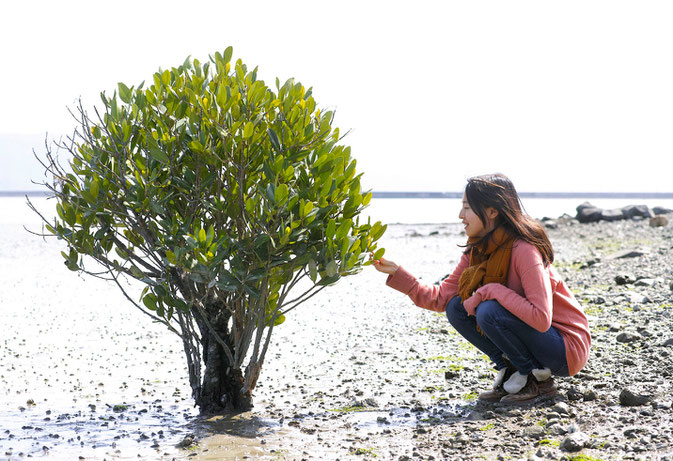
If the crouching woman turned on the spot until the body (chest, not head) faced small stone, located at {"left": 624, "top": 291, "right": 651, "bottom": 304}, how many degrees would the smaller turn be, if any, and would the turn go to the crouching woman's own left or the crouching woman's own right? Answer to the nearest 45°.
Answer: approximately 90° to the crouching woman's own right

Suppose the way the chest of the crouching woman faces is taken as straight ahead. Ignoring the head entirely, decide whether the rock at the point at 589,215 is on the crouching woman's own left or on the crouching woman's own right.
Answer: on the crouching woman's own right

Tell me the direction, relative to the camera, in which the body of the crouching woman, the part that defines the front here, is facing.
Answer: to the viewer's left

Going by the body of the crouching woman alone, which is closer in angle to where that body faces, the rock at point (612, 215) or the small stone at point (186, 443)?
the small stone

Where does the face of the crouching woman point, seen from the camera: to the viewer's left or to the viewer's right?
to the viewer's left

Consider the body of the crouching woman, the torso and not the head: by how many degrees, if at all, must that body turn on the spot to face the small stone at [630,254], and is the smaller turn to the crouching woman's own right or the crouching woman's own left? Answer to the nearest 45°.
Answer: approximately 90° to the crouching woman's own right

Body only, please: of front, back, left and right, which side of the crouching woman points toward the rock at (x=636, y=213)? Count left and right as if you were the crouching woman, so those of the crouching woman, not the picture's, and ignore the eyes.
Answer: right

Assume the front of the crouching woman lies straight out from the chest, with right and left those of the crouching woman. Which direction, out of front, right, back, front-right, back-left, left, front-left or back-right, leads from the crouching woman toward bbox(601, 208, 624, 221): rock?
right

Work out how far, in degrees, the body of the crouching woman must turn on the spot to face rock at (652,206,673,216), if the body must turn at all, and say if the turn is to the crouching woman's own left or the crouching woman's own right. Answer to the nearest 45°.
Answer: approximately 90° to the crouching woman's own right

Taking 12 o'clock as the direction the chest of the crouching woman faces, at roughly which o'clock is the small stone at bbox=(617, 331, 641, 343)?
The small stone is roughly at 4 o'clock from the crouching woman.
